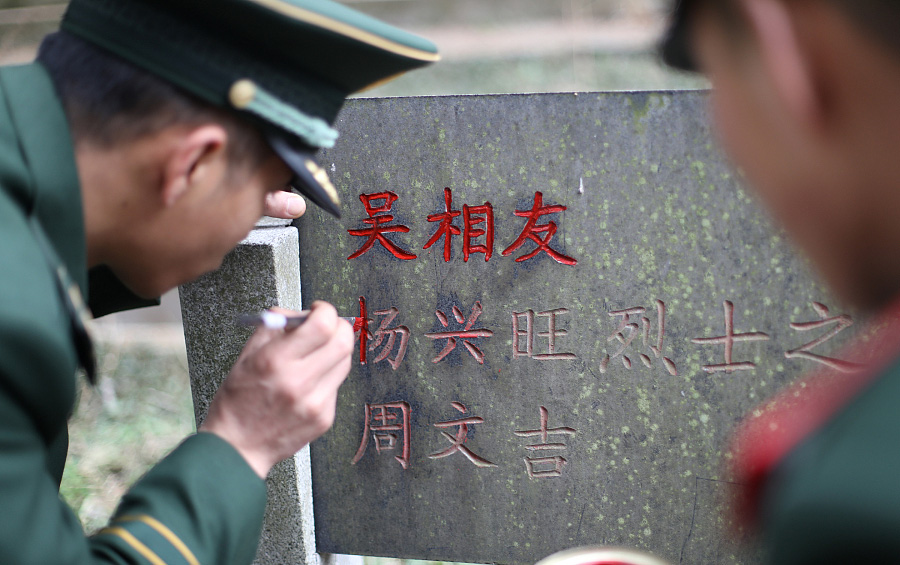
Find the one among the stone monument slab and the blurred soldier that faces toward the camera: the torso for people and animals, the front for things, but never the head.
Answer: the stone monument slab

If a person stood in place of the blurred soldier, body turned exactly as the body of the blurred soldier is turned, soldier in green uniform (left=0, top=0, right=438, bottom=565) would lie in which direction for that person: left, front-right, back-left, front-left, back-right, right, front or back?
front-left

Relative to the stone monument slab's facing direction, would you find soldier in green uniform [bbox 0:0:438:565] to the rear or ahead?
ahead

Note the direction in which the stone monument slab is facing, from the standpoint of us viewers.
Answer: facing the viewer

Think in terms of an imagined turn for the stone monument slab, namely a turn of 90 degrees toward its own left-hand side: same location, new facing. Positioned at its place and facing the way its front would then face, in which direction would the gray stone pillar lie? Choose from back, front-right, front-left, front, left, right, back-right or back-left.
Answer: back

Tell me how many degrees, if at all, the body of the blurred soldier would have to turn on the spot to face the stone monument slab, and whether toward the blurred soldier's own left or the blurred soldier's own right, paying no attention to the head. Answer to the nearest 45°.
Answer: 0° — they already face it

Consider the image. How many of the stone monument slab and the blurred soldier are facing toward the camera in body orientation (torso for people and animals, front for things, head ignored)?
1

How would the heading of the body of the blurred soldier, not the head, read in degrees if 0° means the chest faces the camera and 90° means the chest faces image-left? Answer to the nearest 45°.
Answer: approximately 135°

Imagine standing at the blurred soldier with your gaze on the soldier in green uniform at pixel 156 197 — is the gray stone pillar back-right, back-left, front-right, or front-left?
front-right
